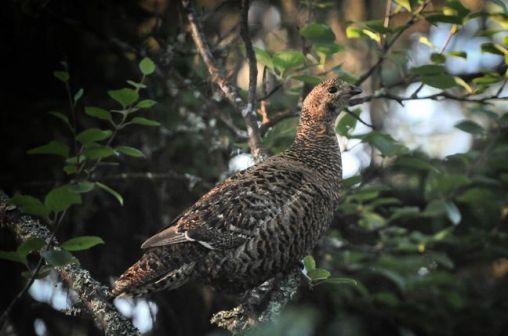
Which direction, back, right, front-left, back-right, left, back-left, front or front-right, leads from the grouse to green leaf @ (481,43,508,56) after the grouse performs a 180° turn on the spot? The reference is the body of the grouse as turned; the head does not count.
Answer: back

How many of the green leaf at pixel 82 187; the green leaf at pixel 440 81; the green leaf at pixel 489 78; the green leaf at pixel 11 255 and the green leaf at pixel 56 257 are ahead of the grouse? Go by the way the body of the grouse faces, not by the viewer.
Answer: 2

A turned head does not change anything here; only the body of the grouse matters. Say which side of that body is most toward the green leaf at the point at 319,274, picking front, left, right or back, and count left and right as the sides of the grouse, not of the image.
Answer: front

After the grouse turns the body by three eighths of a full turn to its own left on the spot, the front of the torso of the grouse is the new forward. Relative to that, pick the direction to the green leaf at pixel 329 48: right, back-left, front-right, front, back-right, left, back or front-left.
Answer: right

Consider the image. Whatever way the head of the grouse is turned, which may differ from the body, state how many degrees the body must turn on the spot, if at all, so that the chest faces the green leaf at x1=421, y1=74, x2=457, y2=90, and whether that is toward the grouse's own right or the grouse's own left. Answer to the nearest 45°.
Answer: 0° — it already faces it

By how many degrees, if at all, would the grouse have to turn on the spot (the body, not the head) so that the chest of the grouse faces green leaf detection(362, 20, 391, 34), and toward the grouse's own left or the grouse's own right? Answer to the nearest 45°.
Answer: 0° — it already faces it

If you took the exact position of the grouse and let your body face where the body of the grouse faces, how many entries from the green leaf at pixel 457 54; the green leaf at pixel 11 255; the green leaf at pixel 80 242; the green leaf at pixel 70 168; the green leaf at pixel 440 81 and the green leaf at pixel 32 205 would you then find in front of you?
2

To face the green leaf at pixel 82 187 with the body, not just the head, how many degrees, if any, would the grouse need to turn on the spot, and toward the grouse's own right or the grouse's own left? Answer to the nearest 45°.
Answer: approximately 135° to the grouse's own right

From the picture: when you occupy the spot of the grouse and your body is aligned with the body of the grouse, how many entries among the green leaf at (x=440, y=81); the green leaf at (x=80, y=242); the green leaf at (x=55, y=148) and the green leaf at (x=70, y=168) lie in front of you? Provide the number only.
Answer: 1

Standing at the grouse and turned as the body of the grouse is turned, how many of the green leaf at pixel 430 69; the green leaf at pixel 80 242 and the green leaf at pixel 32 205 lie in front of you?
1

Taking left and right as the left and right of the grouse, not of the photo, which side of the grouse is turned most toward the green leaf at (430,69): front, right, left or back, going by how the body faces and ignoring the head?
front

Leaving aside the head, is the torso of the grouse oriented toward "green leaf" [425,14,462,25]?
yes

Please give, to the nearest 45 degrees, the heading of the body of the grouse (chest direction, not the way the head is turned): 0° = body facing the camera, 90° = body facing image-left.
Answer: approximately 270°
